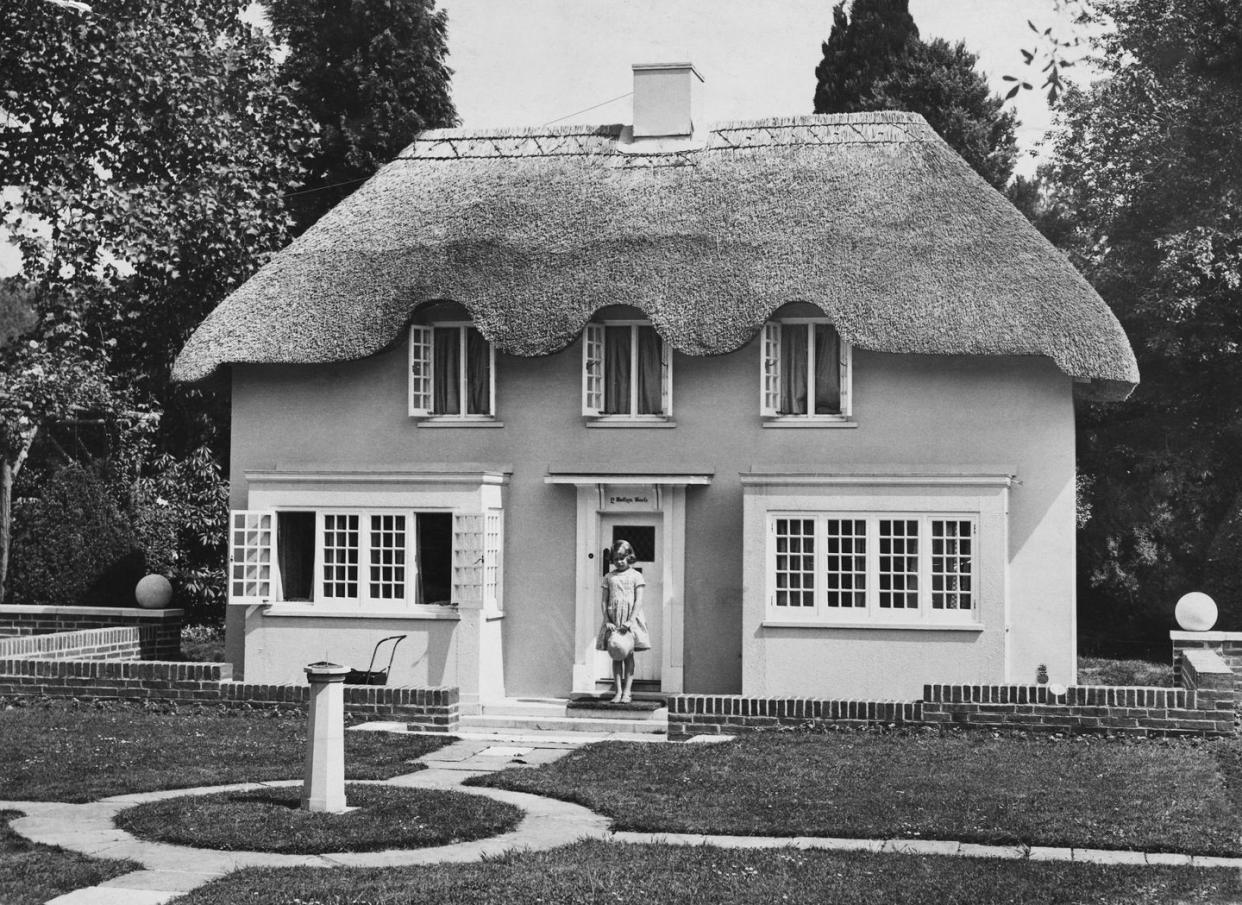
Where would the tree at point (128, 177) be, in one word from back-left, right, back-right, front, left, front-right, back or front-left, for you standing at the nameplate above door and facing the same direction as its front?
back-right

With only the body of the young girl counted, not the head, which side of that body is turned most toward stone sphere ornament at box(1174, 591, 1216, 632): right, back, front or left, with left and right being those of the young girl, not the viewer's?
left

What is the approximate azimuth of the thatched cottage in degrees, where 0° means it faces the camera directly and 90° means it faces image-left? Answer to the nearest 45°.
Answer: approximately 0°

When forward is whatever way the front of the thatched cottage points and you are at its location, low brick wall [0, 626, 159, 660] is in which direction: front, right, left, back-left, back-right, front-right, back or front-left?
right

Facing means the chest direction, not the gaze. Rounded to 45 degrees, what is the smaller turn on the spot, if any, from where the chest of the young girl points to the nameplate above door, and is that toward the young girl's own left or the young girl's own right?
approximately 180°

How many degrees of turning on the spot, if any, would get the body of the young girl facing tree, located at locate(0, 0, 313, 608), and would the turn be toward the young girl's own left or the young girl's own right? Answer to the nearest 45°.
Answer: approximately 135° to the young girl's own right

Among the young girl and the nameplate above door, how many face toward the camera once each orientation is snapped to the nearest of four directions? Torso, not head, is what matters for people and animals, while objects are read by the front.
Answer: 2

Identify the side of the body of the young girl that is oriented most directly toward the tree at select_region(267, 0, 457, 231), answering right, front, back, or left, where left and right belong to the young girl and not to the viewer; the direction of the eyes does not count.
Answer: back

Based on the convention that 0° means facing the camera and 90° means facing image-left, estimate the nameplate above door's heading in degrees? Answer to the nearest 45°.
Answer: approximately 0°

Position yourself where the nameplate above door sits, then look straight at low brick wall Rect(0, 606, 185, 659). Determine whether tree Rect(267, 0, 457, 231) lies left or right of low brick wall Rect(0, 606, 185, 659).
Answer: right

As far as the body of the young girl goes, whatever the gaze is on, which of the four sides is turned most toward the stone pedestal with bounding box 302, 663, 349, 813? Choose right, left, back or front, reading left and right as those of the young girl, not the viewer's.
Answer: front
